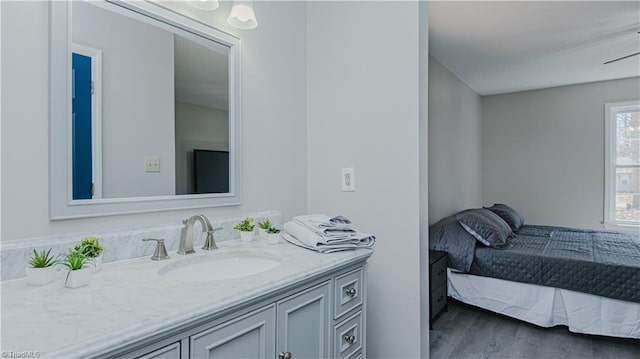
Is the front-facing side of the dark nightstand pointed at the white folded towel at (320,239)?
no

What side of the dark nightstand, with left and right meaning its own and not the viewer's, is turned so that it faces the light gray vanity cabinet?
right

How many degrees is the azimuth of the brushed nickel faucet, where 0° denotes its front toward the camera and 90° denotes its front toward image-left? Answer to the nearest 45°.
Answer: approximately 315°

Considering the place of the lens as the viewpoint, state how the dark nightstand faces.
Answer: facing to the right of the viewer

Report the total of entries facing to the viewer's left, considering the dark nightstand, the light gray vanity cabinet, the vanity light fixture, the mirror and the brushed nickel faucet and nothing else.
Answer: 0

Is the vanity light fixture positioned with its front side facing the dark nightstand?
no

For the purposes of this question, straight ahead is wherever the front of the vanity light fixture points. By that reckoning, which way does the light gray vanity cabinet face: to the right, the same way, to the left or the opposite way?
the same way

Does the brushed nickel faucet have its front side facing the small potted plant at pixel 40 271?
no

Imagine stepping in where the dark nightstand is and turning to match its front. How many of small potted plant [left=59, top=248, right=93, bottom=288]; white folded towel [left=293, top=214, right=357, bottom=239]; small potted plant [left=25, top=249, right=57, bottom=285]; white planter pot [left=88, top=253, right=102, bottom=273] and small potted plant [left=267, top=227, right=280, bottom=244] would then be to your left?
0

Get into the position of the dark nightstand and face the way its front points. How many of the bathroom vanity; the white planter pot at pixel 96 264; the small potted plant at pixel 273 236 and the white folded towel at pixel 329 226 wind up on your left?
0

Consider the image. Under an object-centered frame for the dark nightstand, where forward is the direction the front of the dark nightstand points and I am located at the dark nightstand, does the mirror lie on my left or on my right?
on my right

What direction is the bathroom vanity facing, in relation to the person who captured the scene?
facing the viewer and to the right of the viewer

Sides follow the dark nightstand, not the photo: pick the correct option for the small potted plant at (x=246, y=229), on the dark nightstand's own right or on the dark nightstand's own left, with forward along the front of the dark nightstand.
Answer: on the dark nightstand's own right
